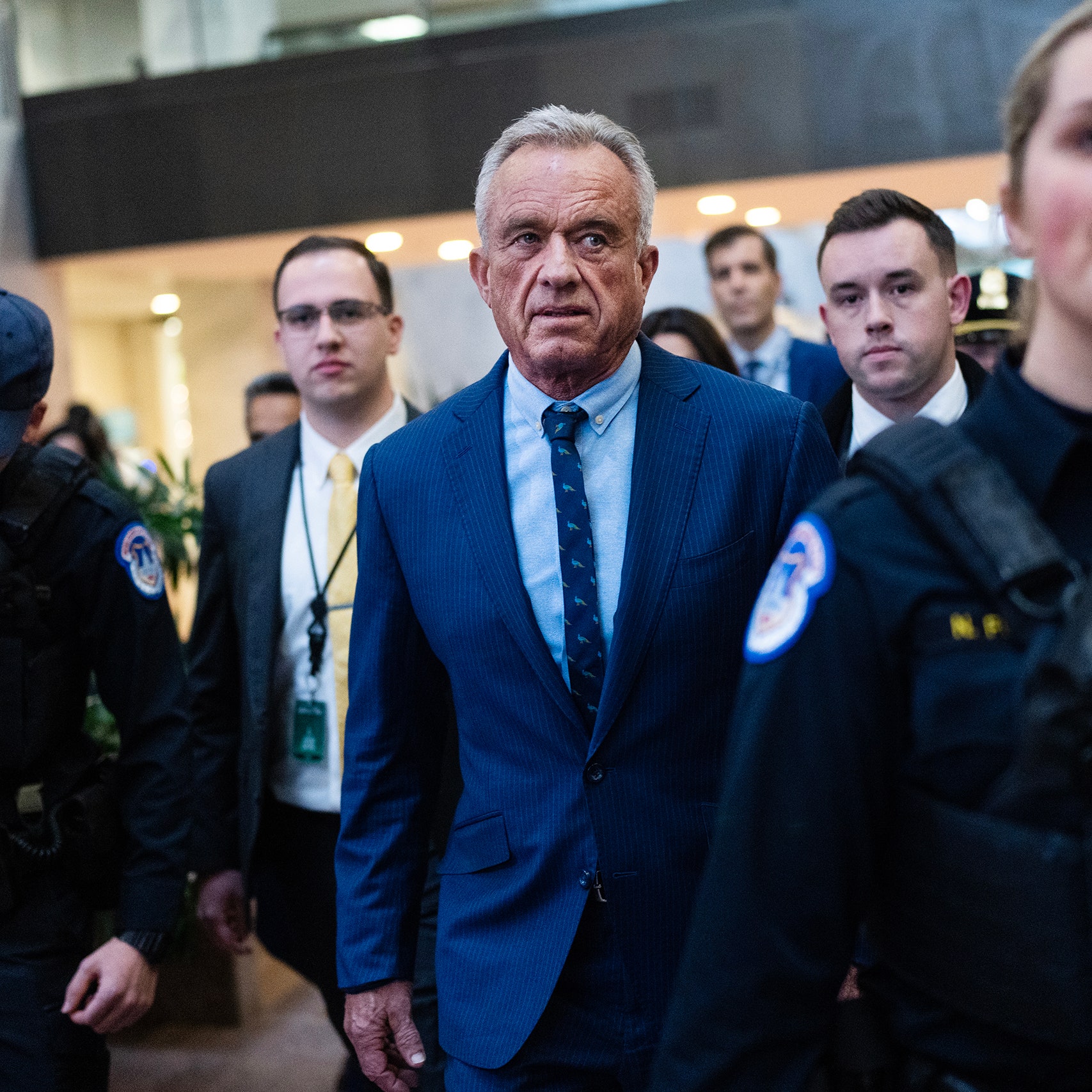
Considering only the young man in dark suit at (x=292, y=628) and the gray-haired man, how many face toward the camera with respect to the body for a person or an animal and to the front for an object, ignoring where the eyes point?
2

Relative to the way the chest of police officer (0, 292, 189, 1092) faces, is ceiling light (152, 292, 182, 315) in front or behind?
behind

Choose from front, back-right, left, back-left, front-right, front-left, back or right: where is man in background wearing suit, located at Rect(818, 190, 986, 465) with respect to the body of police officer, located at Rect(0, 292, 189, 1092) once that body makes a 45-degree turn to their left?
left

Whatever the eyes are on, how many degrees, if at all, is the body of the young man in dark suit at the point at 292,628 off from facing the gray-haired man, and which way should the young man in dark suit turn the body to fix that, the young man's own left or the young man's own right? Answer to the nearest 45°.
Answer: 0° — they already face them

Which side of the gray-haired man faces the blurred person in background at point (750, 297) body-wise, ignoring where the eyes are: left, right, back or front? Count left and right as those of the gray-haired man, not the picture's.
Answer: back

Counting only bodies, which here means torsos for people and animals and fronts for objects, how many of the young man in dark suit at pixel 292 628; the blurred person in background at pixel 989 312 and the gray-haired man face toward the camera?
3

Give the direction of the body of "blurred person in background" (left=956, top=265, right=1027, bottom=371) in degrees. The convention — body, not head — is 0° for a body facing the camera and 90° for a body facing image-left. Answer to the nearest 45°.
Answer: approximately 0°

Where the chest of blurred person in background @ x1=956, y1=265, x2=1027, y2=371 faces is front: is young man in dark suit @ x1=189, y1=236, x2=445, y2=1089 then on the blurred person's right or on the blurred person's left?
on the blurred person's right

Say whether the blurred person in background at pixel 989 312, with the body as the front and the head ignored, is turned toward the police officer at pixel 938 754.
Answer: yes

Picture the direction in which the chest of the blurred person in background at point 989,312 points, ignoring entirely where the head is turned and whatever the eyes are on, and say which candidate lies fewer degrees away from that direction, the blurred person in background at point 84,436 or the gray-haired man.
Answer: the gray-haired man

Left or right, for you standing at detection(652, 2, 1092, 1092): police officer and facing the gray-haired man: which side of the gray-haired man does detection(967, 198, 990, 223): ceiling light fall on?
right

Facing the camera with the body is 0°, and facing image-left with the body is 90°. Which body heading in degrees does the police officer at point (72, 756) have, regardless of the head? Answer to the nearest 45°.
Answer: approximately 45°

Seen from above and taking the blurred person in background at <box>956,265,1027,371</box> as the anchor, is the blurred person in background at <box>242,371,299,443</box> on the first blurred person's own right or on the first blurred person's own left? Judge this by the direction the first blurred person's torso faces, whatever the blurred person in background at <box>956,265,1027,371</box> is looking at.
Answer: on the first blurred person's own right
